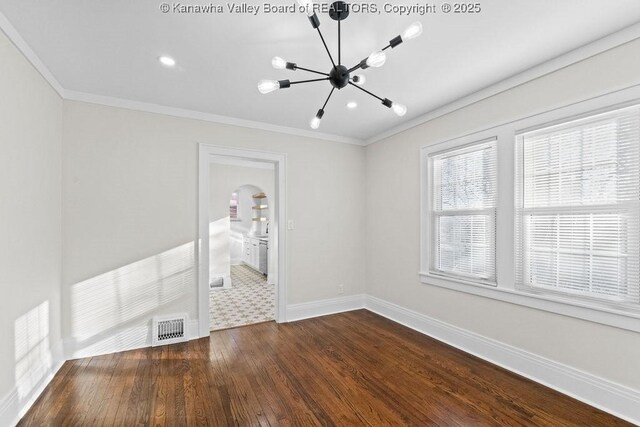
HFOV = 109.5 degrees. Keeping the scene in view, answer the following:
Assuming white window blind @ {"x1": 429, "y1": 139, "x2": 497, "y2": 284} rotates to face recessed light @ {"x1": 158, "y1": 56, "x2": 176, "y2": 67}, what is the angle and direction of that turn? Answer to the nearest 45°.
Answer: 0° — it already faces it

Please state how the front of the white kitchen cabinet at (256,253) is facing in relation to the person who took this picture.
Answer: facing the viewer and to the left of the viewer

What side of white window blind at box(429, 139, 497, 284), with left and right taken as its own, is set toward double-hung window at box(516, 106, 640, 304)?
left

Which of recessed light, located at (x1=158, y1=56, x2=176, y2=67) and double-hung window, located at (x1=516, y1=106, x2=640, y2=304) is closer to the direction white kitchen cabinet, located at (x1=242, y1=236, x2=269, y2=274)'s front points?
the recessed light

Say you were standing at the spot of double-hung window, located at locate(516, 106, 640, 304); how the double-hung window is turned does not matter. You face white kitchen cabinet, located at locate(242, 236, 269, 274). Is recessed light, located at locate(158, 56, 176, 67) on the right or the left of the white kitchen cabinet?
left

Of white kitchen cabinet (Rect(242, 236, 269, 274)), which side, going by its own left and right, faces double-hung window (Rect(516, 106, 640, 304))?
left

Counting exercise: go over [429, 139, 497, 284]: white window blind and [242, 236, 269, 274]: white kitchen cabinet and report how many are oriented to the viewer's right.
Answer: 0
